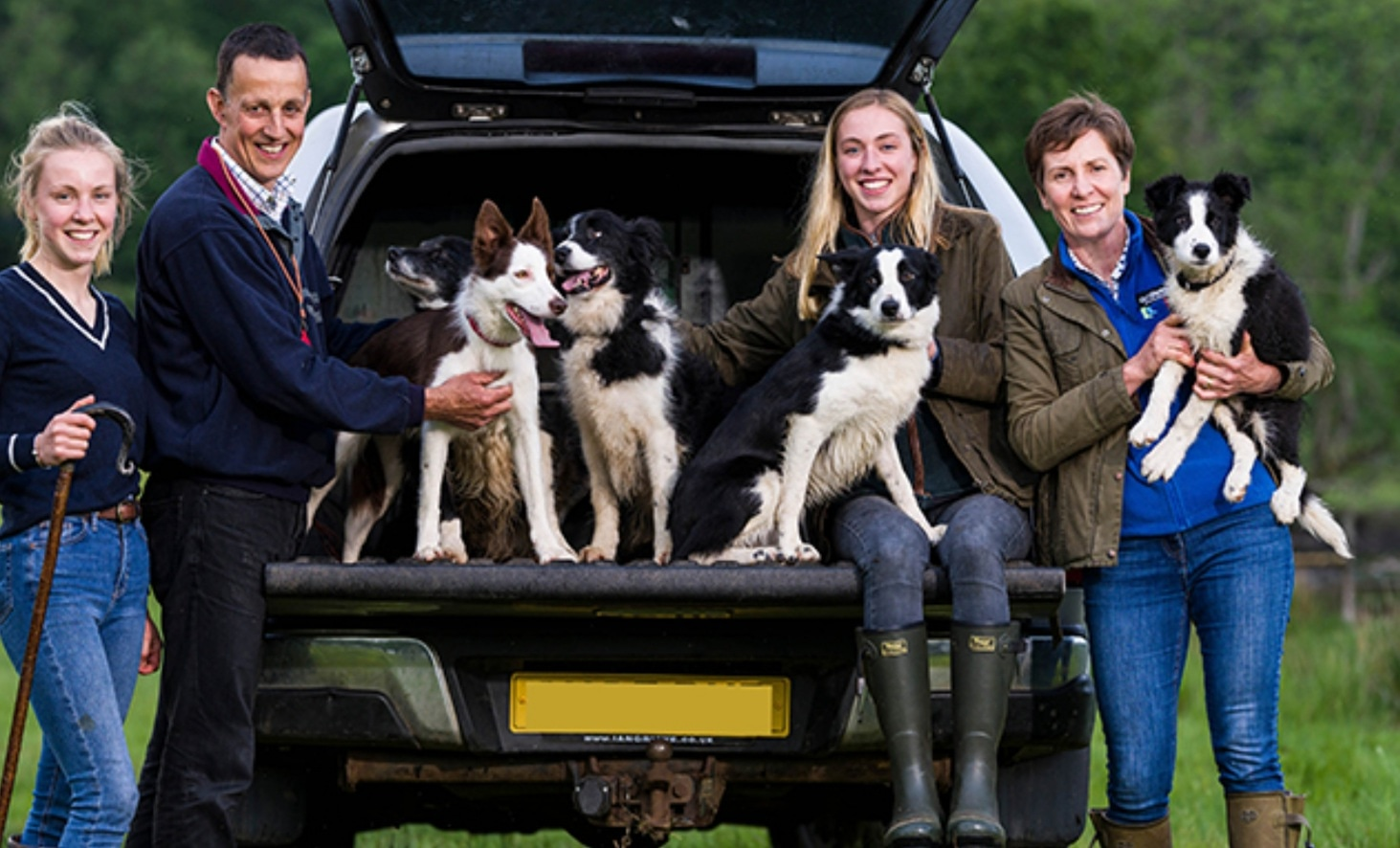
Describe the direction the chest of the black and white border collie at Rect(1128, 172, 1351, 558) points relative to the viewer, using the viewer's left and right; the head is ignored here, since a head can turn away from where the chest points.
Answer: facing the viewer and to the left of the viewer

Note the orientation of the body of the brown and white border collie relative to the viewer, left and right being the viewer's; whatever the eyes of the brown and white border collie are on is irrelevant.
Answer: facing the viewer and to the right of the viewer

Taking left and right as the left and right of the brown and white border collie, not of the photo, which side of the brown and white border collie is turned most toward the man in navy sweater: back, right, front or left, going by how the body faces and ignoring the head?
right

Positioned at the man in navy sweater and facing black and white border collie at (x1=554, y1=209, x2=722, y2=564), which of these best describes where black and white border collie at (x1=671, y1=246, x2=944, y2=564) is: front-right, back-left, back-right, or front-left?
front-right

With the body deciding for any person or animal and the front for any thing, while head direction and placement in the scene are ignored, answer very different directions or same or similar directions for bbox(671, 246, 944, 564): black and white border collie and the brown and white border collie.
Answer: same or similar directions

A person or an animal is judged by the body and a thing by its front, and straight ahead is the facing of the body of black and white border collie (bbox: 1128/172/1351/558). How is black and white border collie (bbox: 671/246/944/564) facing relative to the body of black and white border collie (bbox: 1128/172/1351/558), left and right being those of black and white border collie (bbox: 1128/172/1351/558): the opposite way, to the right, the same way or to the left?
to the left

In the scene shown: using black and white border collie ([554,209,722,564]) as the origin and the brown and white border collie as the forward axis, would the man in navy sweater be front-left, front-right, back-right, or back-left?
front-left
